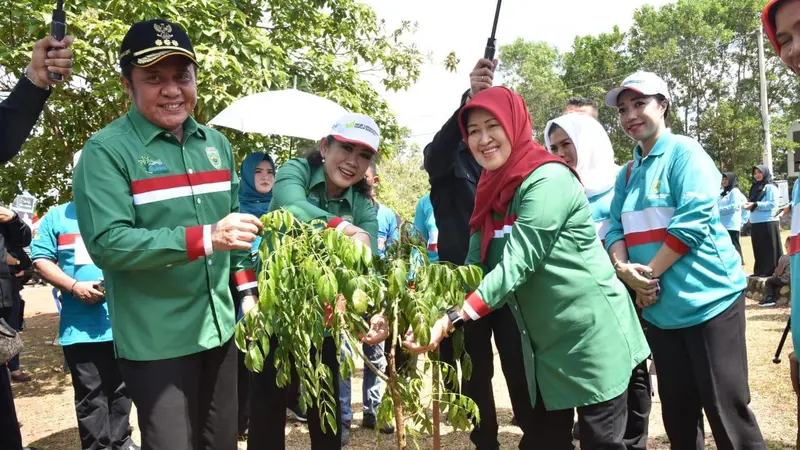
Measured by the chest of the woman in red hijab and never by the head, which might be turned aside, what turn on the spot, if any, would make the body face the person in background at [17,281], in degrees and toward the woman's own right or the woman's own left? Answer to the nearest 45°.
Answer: approximately 90° to the woman's own right

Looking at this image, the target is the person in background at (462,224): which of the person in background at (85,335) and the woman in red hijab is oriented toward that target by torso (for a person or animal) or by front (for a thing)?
the person in background at (85,335)

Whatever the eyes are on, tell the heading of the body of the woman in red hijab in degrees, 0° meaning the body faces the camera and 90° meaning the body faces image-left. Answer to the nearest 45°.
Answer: approximately 45°

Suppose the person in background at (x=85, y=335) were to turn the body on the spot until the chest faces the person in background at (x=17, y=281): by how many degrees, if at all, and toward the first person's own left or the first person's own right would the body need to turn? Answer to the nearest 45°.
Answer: approximately 135° to the first person's own left

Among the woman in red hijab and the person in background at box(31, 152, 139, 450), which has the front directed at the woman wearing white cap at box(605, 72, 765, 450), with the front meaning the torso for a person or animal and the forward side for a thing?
the person in background

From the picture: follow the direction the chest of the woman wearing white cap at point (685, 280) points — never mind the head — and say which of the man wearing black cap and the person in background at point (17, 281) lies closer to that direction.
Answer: the man wearing black cap

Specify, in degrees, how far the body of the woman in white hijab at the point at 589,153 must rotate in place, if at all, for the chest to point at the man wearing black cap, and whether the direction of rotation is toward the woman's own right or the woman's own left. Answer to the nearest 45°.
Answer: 0° — they already face them

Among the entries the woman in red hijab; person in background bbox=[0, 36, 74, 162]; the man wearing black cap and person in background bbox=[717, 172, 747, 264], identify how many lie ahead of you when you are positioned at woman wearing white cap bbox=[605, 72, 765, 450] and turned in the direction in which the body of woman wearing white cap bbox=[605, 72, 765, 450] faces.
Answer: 3

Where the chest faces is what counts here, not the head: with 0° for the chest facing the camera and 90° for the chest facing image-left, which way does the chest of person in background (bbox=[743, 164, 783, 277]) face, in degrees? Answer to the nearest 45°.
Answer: approximately 45°
